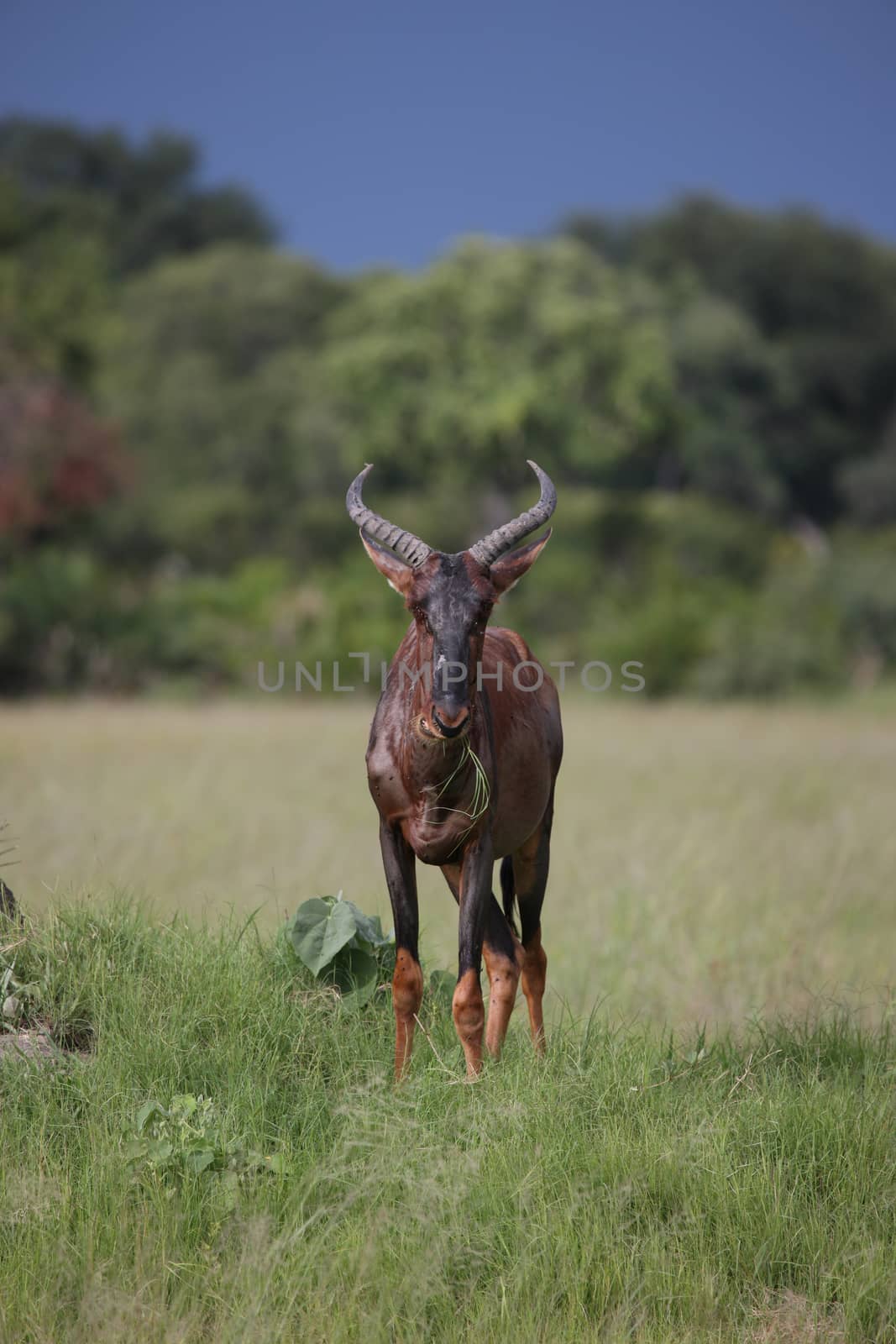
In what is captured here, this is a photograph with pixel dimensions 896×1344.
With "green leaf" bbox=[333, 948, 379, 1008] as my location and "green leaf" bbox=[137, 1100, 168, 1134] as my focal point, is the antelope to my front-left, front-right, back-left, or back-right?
front-left

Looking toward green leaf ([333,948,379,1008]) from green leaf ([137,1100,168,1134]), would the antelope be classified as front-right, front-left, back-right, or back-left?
front-right

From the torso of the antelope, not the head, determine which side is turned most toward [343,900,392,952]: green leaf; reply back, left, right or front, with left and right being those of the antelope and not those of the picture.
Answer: back

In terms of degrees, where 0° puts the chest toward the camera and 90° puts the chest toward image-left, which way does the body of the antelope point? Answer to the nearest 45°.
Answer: approximately 0°
